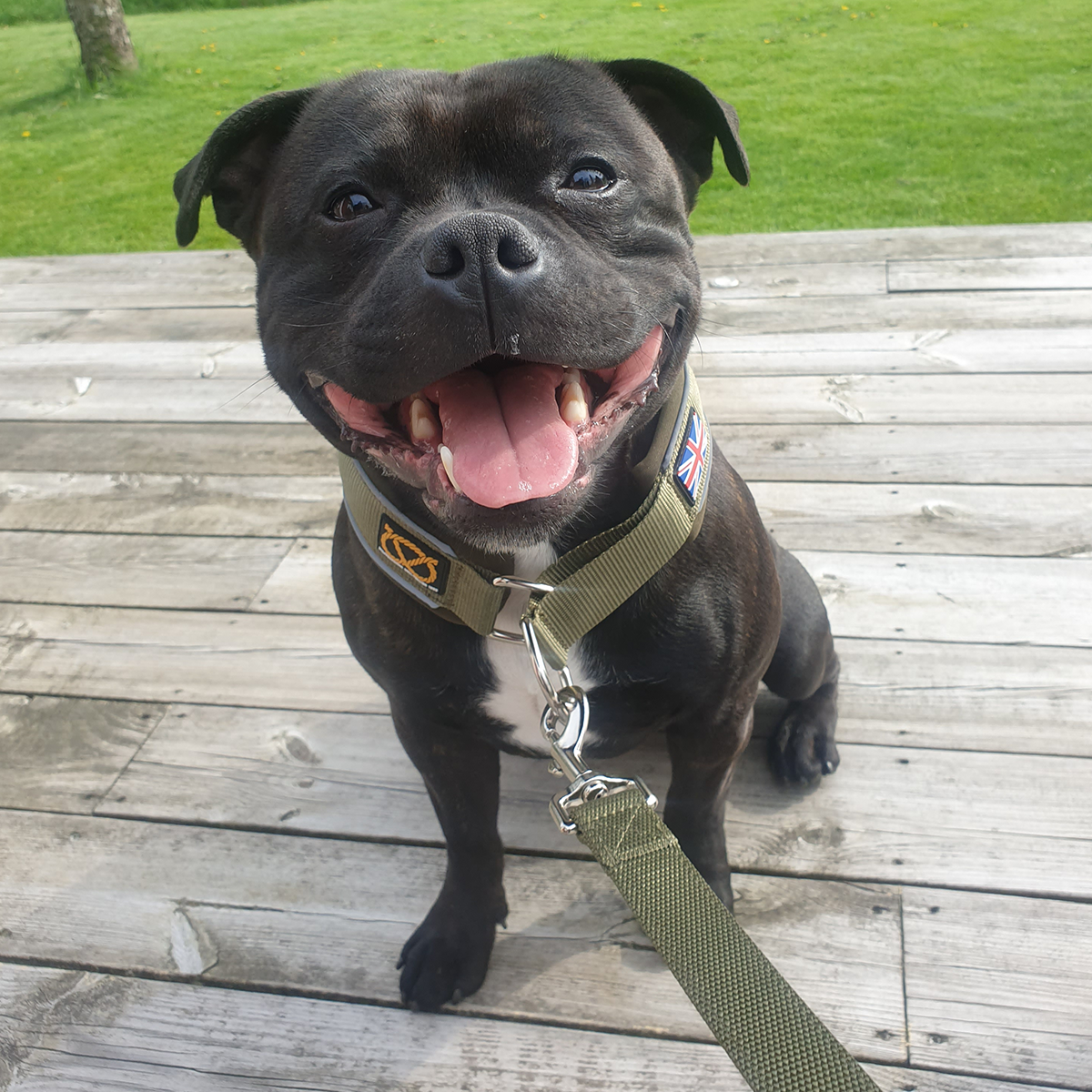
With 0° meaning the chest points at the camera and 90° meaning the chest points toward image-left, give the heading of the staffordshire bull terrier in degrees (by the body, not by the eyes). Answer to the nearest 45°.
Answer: approximately 0°
